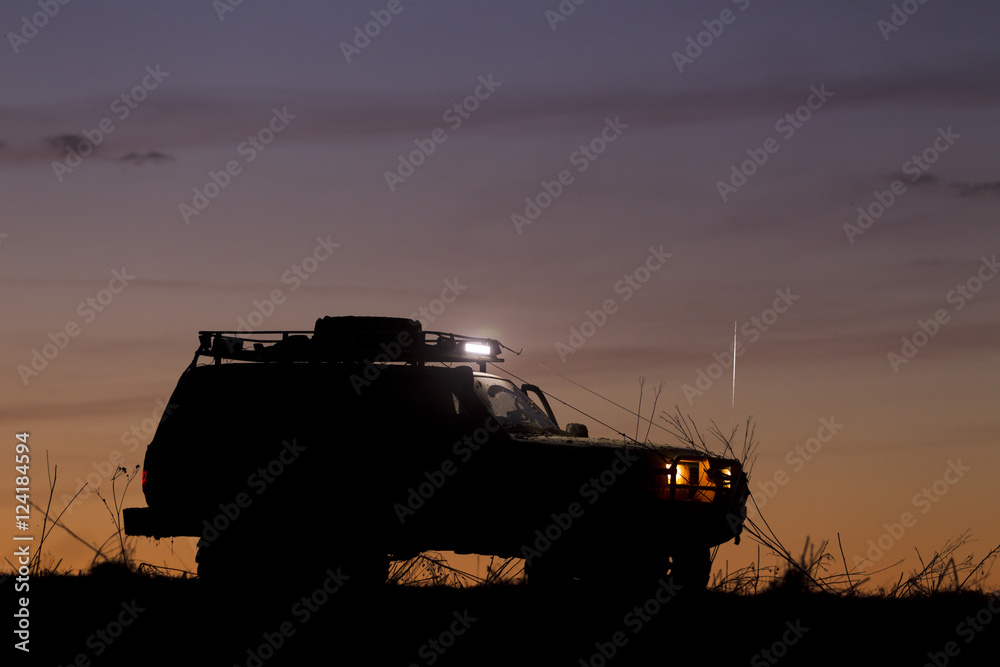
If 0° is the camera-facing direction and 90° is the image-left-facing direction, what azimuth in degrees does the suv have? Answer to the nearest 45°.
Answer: approximately 315°
